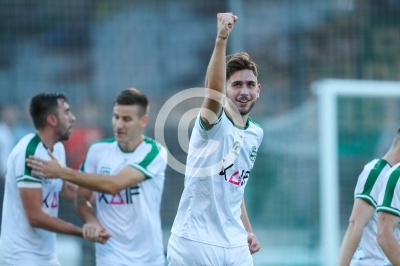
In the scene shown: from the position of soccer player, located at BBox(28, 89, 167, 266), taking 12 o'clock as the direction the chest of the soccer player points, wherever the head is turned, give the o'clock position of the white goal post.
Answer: The white goal post is roughly at 6 o'clock from the soccer player.

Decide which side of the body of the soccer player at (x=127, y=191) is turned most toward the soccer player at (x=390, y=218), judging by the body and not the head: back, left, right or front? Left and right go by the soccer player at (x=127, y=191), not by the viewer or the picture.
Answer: left

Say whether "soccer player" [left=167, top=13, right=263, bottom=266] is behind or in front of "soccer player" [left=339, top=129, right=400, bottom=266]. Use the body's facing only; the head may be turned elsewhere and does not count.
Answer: behind

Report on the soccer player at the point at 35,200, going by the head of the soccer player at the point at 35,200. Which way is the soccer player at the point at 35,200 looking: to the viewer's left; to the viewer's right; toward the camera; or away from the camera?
to the viewer's right

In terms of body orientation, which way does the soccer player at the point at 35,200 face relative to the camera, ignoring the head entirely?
to the viewer's right

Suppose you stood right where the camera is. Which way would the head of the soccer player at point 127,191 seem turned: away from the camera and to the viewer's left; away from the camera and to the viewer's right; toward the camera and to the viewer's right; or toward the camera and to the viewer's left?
toward the camera and to the viewer's left

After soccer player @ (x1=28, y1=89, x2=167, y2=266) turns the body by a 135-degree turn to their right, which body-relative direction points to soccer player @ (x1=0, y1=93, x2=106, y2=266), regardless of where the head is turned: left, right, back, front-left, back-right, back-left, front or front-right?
left

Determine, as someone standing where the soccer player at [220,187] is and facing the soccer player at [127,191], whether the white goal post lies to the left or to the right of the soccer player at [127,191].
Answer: right
